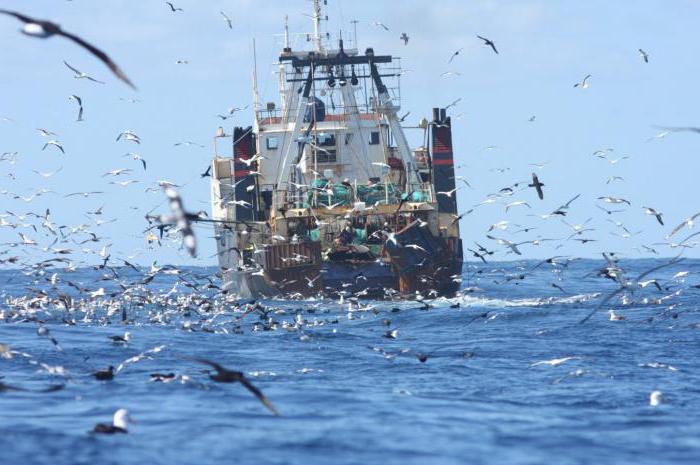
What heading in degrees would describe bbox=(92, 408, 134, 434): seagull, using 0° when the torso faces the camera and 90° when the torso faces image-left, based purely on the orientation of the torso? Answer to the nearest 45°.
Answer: approximately 270°
